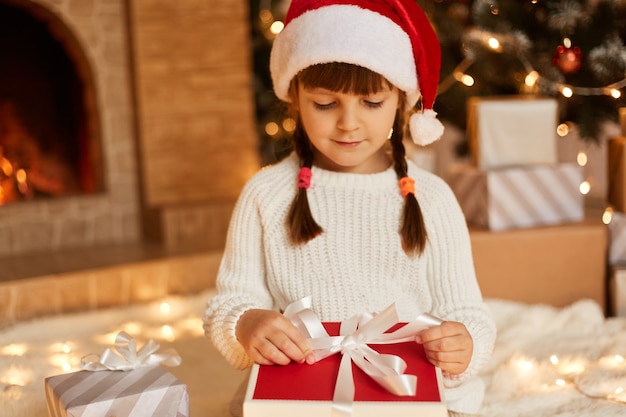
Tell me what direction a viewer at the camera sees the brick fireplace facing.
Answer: facing the viewer and to the right of the viewer

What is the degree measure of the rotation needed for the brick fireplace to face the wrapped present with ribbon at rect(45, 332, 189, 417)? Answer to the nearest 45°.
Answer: approximately 45° to its right

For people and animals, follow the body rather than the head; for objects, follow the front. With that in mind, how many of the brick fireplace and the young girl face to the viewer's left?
0

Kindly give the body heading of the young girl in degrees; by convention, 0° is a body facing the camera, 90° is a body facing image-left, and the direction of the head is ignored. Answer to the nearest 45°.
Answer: approximately 0°

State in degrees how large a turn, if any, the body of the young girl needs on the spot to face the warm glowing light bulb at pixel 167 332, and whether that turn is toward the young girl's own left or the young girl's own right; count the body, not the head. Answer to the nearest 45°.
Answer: approximately 135° to the young girl's own right

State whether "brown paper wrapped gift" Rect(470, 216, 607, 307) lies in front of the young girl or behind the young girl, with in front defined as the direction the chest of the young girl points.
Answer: behind
